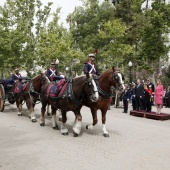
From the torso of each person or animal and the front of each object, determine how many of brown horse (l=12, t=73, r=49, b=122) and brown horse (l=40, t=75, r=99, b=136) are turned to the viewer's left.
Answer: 0

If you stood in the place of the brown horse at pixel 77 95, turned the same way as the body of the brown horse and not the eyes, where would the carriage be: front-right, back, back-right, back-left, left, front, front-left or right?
back

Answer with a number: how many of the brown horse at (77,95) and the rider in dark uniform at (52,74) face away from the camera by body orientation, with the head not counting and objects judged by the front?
0

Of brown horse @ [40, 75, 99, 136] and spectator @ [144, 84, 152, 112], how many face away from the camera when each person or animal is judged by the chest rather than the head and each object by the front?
0

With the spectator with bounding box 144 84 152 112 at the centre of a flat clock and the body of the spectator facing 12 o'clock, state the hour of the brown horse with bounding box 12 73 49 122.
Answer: The brown horse is roughly at 12 o'clock from the spectator.

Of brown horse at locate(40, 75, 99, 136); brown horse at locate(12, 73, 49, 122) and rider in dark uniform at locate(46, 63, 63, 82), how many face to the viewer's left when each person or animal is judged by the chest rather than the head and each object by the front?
0

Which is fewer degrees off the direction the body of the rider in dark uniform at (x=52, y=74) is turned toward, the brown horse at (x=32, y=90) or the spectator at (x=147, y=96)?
the spectator

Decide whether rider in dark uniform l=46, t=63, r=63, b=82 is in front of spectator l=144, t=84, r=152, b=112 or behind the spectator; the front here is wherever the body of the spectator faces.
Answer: in front

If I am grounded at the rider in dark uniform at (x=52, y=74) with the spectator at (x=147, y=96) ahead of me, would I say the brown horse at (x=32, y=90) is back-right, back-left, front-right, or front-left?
back-left

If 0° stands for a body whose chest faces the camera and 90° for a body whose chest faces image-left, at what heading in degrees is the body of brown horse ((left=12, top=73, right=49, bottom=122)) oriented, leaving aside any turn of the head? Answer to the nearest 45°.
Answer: approximately 315°

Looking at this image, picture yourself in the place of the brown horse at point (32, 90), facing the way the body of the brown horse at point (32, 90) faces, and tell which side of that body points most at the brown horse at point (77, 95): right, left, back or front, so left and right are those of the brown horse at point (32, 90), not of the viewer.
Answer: front

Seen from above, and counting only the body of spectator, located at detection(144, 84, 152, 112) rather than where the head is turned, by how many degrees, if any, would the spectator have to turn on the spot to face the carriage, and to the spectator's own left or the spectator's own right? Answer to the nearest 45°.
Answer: approximately 45° to the spectator's own right

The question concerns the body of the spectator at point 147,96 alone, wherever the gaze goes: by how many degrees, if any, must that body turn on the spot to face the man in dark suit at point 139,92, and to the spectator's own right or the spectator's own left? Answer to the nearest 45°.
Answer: approximately 90° to the spectator's own right

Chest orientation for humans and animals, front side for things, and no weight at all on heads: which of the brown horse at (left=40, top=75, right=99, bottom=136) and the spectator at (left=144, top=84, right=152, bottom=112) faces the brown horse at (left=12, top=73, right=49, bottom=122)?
the spectator

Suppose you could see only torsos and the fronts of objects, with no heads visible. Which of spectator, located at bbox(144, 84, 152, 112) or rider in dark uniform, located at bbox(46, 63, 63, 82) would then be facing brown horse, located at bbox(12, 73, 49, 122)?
the spectator

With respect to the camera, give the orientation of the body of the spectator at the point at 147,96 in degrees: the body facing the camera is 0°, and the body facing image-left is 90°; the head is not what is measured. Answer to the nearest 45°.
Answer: approximately 45°
